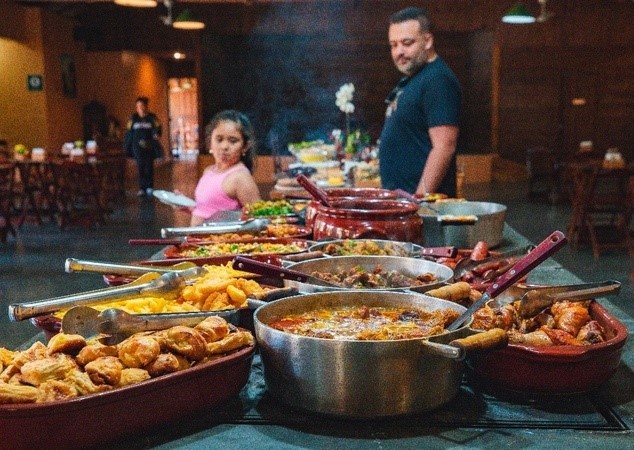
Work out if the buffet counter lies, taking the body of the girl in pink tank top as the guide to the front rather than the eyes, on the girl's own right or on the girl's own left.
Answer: on the girl's own left

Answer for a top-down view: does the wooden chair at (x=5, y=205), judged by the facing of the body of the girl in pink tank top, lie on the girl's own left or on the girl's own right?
on the girl's own right

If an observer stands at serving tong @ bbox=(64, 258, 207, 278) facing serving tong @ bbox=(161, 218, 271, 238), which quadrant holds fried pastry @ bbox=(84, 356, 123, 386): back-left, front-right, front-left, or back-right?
back-right

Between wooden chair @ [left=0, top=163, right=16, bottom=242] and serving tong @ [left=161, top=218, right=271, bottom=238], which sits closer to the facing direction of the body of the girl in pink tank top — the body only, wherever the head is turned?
the serving tong

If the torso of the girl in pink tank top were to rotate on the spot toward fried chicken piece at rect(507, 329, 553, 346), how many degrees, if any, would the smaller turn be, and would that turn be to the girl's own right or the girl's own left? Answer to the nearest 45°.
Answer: approximately 45° to the girl's own left

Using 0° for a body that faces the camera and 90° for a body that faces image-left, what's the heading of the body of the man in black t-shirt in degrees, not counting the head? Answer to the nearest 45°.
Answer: approximately 45°
